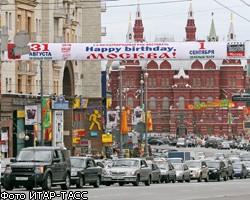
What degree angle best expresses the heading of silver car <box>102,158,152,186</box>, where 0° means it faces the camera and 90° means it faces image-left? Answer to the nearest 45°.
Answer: approximately 45°

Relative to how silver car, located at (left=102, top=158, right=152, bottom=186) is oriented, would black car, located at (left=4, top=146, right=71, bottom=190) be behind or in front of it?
in front

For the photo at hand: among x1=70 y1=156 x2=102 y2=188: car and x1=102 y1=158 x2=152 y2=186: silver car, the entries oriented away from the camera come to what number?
0

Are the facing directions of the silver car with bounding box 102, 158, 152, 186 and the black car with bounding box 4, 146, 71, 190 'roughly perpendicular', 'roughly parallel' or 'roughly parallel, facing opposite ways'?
roughly parallel

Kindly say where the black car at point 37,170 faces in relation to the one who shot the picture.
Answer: facing the viewer and to the left of the viewer

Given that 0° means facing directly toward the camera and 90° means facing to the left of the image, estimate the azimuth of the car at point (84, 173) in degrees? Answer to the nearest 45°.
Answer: approximately 45°

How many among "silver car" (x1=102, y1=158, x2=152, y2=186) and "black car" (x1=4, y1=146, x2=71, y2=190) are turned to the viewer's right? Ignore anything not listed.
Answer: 0
